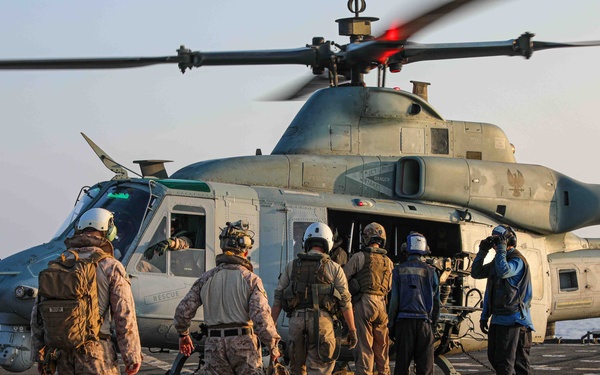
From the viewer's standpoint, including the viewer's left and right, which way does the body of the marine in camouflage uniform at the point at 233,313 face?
facing away from the viewer

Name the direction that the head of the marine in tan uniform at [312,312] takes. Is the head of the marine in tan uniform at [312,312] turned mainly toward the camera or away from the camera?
away from the camera

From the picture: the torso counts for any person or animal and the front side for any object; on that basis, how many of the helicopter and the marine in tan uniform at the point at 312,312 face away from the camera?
1

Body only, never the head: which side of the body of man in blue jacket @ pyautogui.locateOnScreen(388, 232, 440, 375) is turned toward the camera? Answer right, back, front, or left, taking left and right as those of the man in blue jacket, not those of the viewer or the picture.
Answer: back

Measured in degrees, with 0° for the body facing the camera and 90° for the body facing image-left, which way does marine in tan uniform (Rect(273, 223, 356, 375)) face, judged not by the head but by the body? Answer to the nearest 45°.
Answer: approximately 180°

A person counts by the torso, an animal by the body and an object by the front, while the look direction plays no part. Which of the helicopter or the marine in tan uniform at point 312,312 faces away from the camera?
the marine in tan uniform

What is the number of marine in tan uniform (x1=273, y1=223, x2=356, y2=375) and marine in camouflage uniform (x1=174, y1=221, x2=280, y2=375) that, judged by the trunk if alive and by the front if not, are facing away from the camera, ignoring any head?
2

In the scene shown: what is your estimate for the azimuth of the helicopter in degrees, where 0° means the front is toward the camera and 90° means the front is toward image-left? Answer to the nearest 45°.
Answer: approximately 45°

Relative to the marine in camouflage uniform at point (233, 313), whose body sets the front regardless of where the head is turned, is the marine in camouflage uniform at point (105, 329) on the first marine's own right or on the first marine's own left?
on the first marine's own left

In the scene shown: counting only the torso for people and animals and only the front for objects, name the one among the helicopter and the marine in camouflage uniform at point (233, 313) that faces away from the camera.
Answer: the marine in camouflage uniform

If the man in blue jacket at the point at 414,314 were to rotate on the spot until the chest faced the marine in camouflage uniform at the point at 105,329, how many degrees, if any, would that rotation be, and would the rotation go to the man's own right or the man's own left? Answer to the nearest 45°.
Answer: approximately 135° to the man's own left

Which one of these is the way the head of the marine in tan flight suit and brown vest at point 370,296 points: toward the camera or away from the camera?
away from the camera
